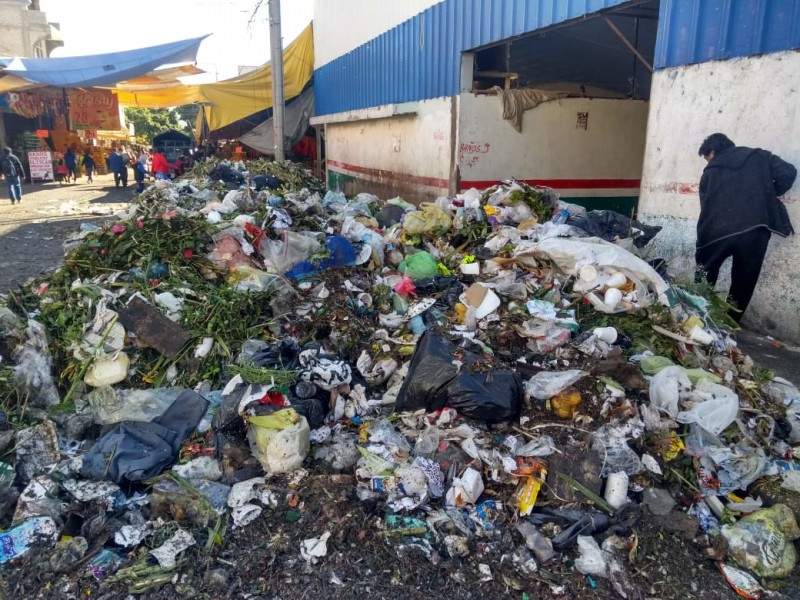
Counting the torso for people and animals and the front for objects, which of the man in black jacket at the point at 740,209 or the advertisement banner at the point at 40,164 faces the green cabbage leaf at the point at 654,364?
the advertisement banner

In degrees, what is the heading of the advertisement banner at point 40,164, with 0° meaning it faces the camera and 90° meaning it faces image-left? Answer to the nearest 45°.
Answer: approximately 0°

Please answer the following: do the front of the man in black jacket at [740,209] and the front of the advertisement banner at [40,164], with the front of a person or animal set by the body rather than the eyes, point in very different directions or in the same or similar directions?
very different directions

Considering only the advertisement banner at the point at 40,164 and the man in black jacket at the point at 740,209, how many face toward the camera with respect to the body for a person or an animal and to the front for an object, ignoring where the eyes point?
1

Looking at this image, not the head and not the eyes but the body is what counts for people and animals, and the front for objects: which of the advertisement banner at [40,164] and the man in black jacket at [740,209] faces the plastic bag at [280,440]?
the advertisement banner

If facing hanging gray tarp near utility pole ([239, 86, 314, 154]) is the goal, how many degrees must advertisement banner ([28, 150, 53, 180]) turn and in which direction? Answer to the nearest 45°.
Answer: approximately 45° to its left

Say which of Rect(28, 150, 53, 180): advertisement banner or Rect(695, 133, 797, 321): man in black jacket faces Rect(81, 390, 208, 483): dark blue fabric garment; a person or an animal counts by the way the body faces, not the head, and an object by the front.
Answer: the advertisement banner
